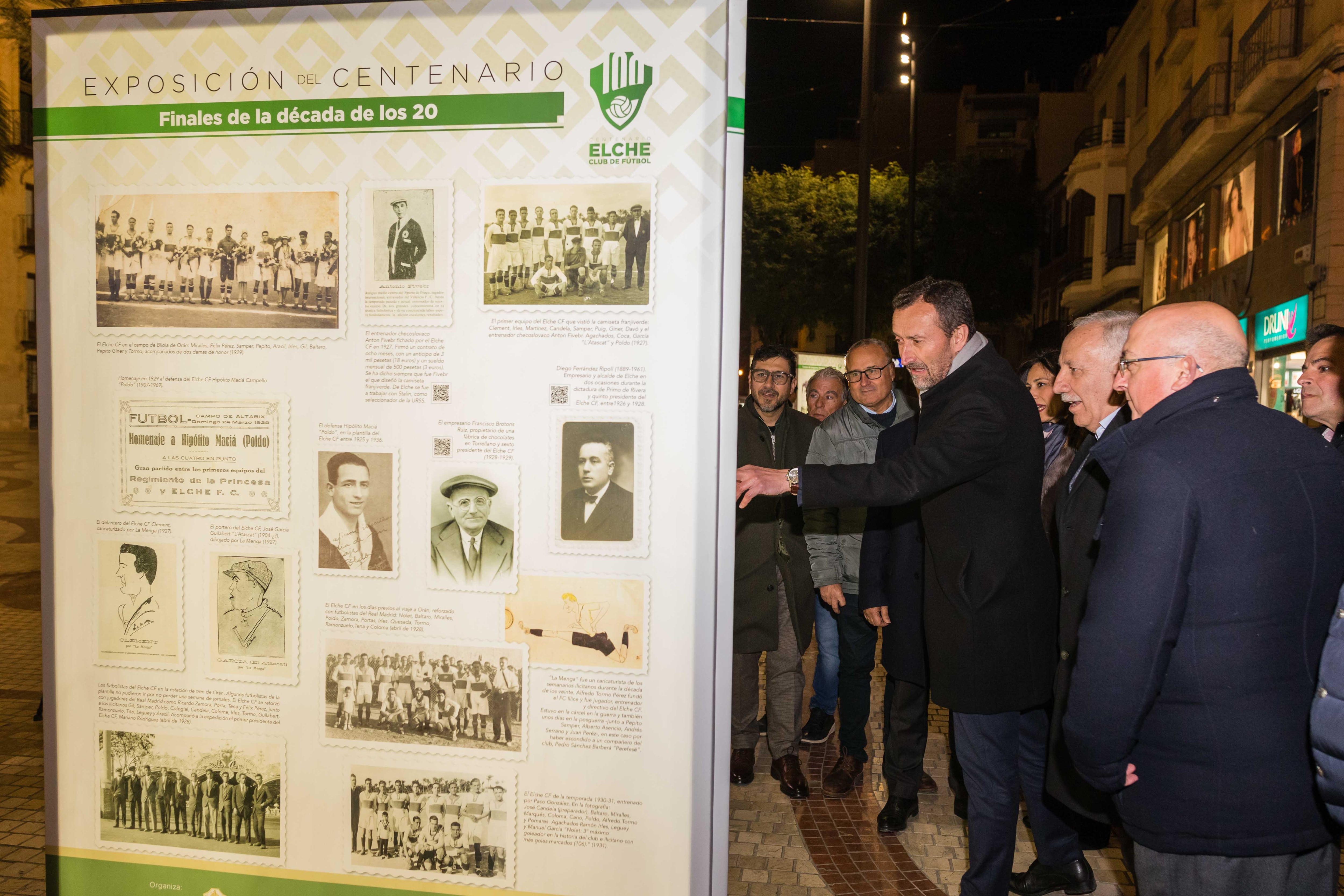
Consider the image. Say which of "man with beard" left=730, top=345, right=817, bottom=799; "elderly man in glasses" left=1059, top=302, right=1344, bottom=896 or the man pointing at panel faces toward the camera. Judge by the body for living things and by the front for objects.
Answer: the man with beard

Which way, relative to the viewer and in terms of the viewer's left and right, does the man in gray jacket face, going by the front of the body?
facing the viewer and to the left of the viewer

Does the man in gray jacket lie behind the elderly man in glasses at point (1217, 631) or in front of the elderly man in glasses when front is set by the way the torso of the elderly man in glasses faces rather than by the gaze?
in front

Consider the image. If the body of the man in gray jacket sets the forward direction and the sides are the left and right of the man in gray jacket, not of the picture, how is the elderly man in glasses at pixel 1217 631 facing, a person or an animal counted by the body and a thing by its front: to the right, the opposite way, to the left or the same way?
to the right

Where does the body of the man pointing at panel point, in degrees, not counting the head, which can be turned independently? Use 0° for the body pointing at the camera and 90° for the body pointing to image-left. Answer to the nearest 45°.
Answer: approximately 90°

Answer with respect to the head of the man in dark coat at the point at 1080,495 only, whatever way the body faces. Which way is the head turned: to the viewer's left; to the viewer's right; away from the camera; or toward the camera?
to the viewer's left

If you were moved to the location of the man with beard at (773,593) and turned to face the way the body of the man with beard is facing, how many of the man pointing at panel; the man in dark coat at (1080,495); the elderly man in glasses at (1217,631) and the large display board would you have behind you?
0

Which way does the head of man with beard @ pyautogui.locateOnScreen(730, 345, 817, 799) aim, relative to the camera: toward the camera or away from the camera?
toward the camera

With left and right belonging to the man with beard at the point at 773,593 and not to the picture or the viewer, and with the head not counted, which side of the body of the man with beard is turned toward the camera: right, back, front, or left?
front

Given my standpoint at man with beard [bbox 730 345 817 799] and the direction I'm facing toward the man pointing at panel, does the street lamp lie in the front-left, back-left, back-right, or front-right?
back-left

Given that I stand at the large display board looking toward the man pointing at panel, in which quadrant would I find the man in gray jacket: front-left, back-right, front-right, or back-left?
front-left

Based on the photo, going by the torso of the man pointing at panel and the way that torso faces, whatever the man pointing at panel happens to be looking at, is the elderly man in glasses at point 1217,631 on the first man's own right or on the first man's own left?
on the first man's own left

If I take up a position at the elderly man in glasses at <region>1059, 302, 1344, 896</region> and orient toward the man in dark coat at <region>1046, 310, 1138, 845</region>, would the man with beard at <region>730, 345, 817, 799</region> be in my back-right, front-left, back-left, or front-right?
front-left

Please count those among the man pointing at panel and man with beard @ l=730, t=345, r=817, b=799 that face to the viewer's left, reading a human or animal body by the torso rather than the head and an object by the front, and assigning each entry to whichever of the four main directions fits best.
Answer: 1

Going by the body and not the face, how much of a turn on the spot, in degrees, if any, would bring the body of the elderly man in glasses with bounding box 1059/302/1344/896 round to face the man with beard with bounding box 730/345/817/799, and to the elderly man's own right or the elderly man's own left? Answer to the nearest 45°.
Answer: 0° — they already face them

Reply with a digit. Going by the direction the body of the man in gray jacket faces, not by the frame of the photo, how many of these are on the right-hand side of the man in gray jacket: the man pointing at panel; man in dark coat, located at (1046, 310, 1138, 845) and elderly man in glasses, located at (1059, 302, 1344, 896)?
0

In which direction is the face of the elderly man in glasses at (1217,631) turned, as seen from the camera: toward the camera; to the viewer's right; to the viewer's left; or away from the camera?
to the viewer's left
